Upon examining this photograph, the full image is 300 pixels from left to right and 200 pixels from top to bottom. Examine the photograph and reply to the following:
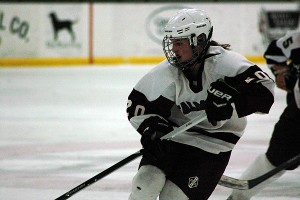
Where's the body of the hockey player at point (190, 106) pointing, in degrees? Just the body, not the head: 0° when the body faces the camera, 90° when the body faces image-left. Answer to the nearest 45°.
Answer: approximately 45°

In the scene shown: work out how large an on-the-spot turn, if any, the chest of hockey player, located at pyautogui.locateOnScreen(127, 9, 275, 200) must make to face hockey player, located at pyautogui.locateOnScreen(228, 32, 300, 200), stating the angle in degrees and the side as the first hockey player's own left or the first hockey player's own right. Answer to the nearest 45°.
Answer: approximately 180°
